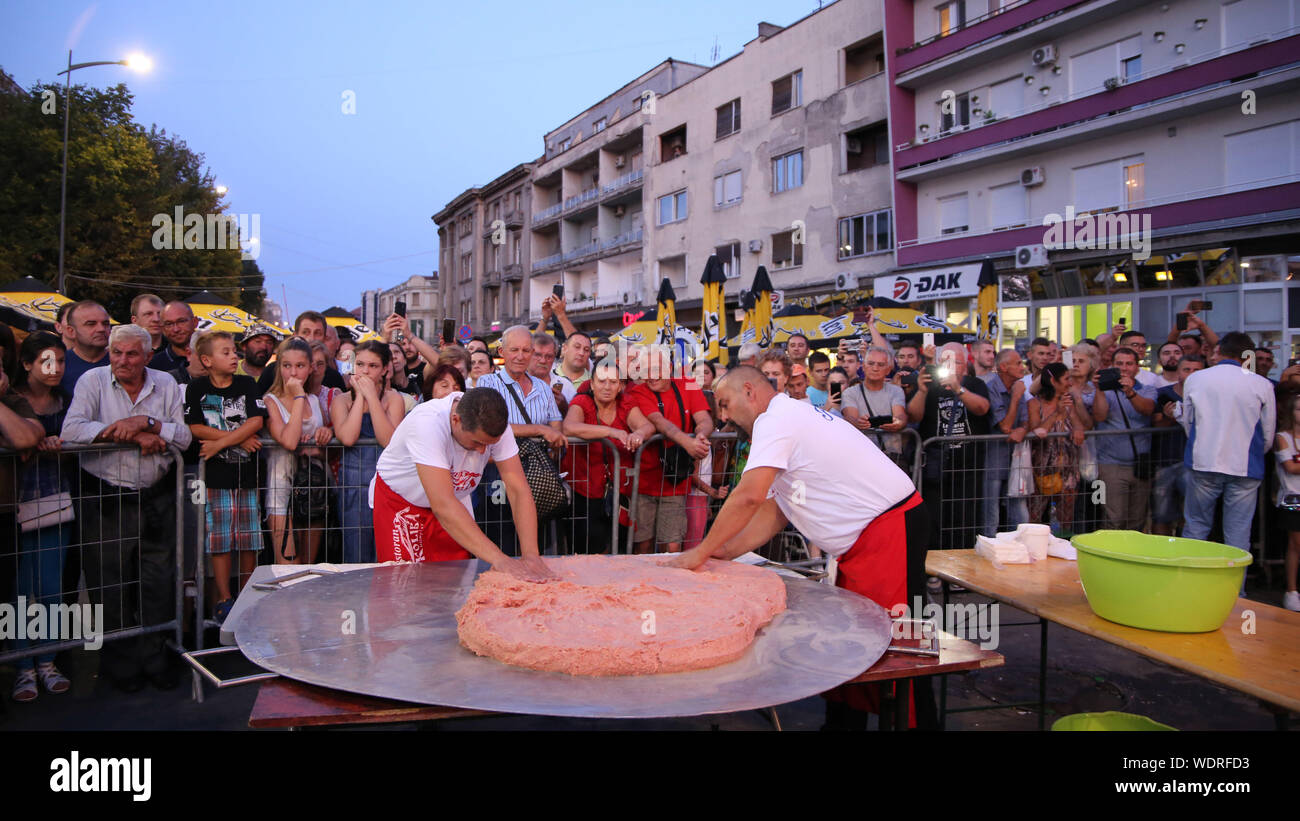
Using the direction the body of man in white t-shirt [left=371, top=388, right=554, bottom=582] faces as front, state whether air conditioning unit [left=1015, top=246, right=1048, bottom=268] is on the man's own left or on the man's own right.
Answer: on the man's own left

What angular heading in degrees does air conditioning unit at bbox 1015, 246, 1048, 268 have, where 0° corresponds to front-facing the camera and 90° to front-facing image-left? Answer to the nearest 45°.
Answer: approximately 45°

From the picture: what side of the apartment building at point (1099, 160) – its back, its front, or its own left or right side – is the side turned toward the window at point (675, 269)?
right

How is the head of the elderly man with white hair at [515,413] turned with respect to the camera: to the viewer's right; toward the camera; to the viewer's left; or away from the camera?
toward the camera

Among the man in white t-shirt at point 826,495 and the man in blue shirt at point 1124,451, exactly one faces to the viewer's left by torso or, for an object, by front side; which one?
the man in white t-shirt

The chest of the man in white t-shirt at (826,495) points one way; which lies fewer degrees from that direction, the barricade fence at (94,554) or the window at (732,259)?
the barricade fence

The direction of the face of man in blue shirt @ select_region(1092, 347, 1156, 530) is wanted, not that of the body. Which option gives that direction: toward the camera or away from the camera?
toward the camera

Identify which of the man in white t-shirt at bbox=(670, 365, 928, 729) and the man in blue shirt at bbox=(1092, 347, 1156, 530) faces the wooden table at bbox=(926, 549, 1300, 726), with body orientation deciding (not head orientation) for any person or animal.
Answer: the man in blue shirt

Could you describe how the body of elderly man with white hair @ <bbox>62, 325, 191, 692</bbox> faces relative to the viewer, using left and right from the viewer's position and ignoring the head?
facing the viewer

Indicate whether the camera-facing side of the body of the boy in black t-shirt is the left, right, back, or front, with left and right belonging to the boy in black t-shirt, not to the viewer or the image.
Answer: front

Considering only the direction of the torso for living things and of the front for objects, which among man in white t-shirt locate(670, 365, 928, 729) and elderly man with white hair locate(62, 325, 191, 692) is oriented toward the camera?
the elderly man with white hair

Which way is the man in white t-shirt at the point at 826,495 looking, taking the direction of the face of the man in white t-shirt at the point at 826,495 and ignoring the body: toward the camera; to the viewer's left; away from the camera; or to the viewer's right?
to the viewer's left
